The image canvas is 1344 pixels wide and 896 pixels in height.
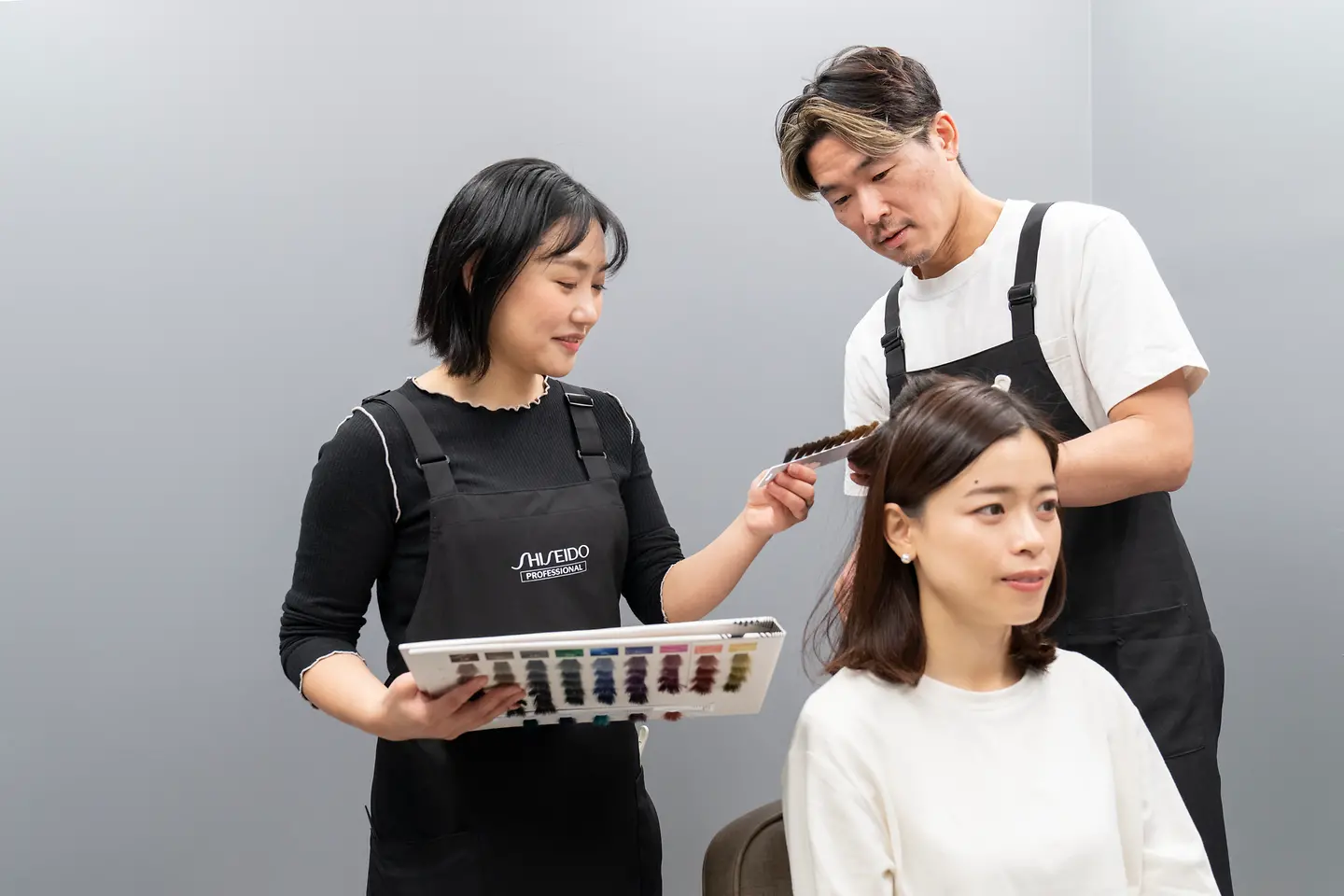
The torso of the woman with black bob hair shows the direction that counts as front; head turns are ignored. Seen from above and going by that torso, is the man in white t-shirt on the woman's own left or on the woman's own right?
on the woman's own left

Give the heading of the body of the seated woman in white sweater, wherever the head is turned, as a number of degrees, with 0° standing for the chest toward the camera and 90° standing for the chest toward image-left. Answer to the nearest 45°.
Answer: approximately 315°

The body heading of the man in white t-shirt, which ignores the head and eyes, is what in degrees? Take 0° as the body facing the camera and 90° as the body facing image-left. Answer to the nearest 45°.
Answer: approximately 45°

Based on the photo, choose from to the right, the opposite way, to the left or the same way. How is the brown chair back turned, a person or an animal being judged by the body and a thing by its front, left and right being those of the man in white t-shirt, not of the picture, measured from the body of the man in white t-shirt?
to the left
